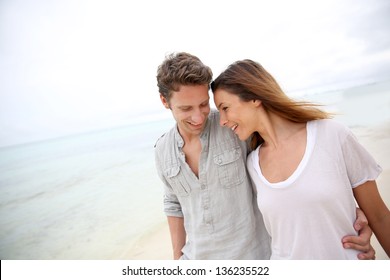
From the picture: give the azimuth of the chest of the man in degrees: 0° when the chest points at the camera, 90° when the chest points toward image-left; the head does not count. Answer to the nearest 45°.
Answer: approximately 0°
